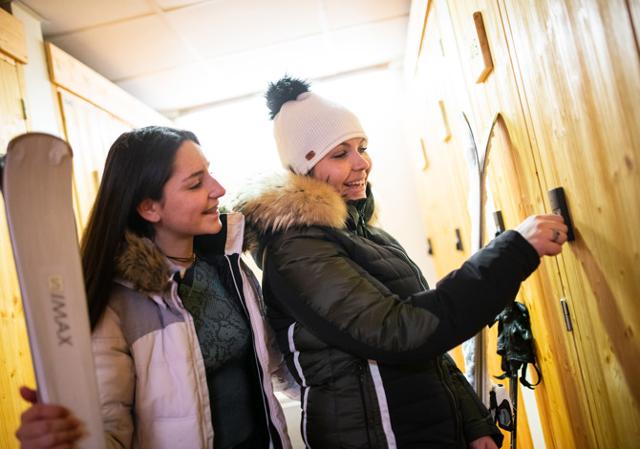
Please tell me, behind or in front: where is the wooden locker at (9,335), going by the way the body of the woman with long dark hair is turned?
behind

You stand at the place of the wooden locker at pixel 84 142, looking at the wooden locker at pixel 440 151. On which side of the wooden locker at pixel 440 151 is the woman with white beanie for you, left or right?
right

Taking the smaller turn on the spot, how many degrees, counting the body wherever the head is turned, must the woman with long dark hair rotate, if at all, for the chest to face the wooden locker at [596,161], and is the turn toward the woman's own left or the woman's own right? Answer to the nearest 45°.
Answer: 0° — they already face it

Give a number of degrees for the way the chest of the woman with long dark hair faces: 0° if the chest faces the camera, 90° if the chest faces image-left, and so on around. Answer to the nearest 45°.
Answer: approximately 315°

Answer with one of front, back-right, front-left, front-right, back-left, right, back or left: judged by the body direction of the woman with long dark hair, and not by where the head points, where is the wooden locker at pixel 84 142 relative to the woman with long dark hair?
back-left

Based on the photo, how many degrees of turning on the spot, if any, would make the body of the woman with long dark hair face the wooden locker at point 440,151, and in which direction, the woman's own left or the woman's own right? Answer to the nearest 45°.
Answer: approximately 90° to the woman's own left
